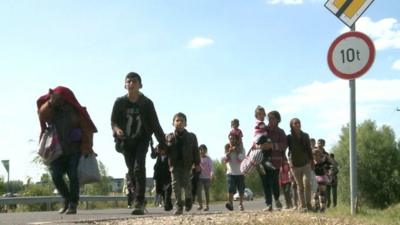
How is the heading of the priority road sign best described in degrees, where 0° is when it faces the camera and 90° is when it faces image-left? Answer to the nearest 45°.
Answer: approximately 0°

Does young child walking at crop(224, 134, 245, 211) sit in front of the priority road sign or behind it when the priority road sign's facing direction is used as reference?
behind

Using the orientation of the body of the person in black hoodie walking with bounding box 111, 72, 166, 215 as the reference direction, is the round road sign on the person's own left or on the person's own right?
on the person's own left

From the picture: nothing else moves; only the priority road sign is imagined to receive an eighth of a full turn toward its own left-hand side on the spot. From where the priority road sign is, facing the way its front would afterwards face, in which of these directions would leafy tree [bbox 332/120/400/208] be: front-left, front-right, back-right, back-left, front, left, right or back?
back-left

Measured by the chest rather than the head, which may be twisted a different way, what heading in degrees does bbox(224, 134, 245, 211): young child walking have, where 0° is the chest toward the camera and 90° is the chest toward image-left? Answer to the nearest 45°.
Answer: approximately 0°

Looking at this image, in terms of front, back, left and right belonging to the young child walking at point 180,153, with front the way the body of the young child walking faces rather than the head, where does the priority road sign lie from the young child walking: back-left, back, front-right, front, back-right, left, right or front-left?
front-left

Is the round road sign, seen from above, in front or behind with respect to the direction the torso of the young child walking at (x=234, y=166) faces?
in front
